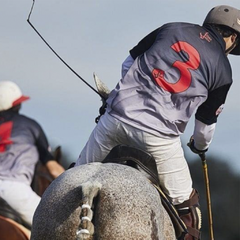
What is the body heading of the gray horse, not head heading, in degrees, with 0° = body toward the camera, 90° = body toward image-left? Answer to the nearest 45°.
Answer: approximately 180°
